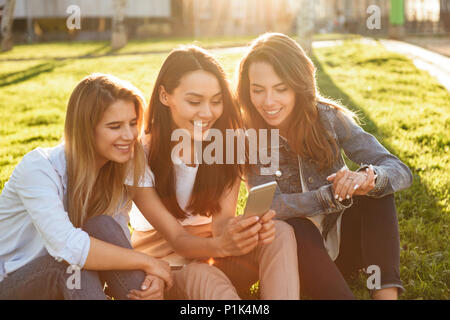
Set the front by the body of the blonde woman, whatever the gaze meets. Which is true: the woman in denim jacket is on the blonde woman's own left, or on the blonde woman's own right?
on the blonde woman's own left

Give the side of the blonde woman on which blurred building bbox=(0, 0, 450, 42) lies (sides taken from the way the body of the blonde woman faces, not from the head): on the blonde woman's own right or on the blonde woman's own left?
on the blonde woman's own left

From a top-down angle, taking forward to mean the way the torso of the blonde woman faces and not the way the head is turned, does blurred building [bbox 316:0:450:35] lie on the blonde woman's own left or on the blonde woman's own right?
on the blonde woman's own left

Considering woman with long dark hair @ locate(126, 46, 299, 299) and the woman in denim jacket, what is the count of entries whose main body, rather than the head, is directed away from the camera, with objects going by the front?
0

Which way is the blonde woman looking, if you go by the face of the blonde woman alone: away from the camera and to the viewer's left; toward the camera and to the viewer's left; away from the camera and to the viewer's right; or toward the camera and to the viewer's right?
toward the camera and to the viewer's right

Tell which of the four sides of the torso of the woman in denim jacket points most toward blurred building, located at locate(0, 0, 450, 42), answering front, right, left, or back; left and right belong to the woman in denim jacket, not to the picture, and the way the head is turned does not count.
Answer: back

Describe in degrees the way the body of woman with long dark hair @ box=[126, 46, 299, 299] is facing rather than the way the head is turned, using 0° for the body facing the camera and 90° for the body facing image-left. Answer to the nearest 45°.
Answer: approximately 315°

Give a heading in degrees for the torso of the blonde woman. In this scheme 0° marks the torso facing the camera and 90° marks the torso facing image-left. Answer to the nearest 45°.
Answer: approximately 315°

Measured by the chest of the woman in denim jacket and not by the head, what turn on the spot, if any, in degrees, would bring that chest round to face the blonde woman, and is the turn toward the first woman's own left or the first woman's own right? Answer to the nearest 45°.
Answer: approximately 45° to the first woman's own right
